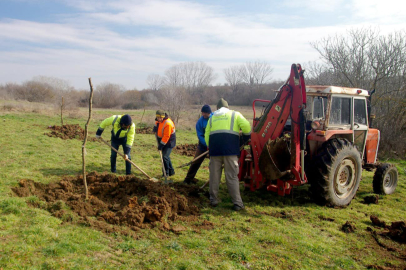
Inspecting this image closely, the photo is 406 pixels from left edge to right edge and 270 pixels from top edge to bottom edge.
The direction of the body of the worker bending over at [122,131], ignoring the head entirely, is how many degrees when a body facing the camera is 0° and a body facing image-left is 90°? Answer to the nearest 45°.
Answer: approximately 315°

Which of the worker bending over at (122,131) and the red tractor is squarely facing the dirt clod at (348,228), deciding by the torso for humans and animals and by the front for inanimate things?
the worker bending over

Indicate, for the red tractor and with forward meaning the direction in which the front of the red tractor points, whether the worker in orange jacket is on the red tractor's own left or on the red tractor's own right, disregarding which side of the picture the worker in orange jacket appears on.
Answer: on the red tractor's own left

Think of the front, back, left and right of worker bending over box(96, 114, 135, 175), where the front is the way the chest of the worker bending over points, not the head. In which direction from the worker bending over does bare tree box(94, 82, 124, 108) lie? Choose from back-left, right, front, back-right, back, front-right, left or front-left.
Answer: back-left

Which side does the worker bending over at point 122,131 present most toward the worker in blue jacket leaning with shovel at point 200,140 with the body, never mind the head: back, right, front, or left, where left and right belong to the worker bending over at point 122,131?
front

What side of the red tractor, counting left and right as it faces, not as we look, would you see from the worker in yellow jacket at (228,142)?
back

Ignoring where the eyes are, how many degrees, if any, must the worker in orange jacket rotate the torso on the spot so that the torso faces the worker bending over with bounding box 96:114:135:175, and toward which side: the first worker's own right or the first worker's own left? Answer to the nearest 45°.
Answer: approximately 45° to the first worker's own right

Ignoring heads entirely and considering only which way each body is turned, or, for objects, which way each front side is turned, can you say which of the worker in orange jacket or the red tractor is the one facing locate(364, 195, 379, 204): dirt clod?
the red tractor

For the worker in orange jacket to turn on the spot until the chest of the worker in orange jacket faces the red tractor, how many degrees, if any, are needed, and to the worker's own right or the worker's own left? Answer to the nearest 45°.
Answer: approximately 90° to the worker's own left

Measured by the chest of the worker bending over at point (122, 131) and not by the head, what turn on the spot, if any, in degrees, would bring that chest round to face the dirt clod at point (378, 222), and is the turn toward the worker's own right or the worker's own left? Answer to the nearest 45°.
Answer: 0° — they already face it

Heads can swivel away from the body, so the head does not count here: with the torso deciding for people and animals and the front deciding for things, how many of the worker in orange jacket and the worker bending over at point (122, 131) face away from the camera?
0

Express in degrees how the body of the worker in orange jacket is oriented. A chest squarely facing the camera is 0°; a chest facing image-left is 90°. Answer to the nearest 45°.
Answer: approximately 45°

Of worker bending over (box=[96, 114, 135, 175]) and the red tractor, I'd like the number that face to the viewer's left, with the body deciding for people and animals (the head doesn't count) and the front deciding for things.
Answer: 0

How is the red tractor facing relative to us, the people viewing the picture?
facing away from the viewer and to the right of the viewer
